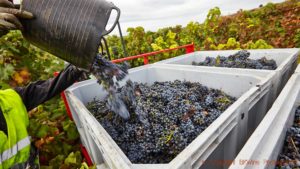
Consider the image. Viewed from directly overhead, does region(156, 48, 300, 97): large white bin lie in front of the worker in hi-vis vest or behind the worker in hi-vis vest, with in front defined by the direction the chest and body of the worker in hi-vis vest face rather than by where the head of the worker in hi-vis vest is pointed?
in front

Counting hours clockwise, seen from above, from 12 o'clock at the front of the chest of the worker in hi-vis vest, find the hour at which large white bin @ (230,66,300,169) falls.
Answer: The large white bin is roughly at 12 o'clock from the worker in hi-vis vest.

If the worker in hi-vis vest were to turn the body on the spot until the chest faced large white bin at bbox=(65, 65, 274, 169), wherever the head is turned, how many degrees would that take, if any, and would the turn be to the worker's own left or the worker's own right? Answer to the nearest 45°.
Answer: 0° — they already face it

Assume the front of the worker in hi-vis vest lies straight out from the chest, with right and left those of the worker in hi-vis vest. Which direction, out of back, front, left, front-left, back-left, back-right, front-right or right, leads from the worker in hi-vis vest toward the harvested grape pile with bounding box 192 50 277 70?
front-left

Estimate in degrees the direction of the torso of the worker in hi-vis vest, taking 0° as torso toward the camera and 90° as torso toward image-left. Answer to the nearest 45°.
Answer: approximately 315°

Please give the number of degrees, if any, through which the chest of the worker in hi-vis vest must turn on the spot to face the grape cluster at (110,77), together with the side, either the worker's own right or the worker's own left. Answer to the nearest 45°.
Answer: approximately 45° to the worker's own left

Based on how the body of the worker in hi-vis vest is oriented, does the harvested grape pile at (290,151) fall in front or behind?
in front

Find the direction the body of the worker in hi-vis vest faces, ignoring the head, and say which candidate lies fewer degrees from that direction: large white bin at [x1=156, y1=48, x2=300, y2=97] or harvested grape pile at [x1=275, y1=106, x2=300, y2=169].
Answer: the harvested grape pile
